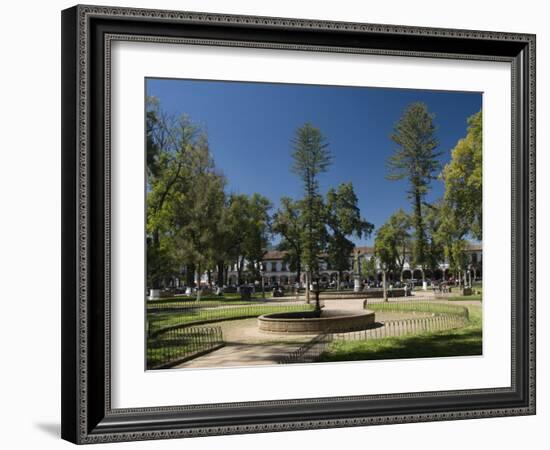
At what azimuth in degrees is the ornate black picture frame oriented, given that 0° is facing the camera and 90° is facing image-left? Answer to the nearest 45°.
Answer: approximately 315°
